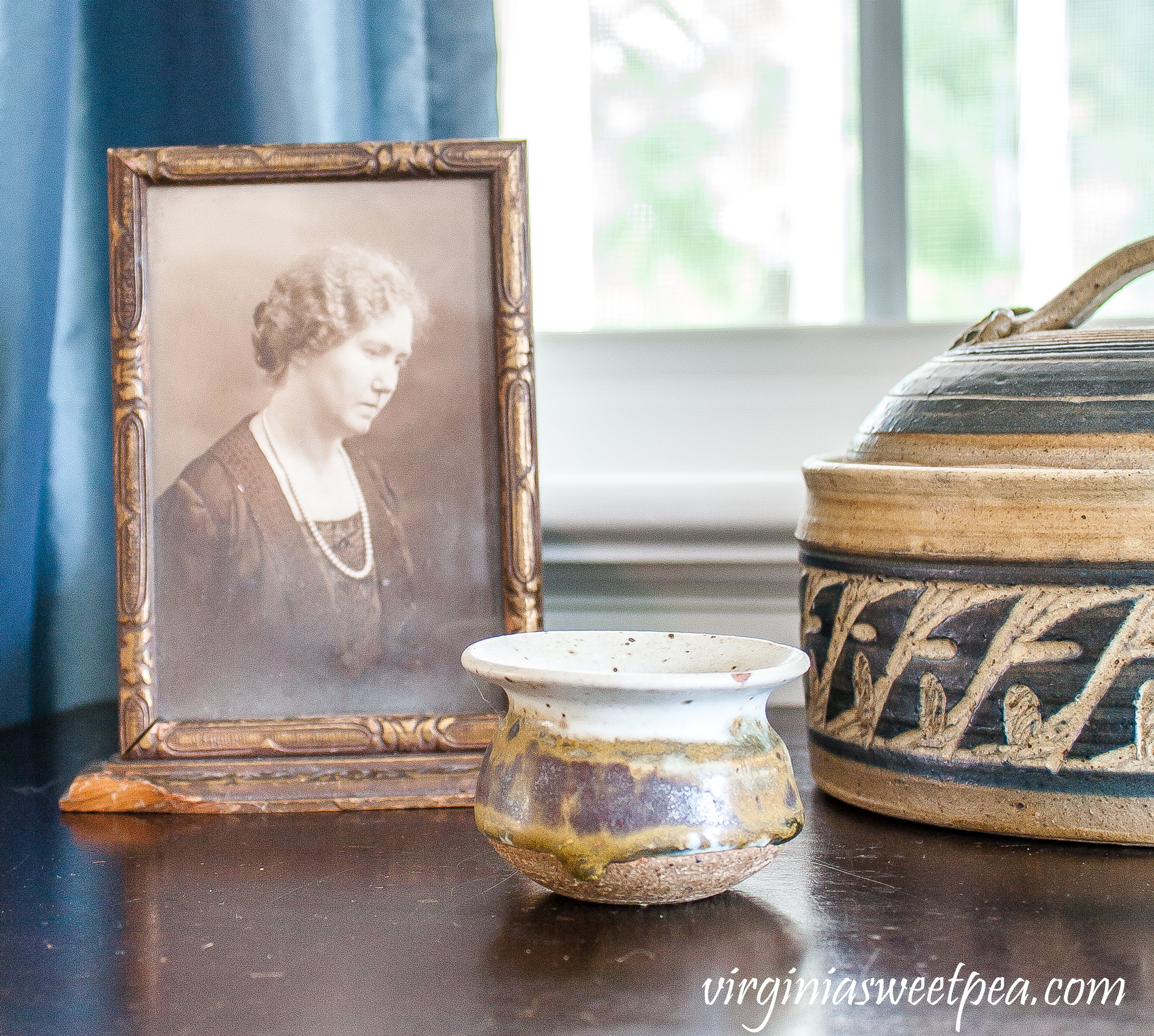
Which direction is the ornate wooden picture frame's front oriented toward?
toward the camera
